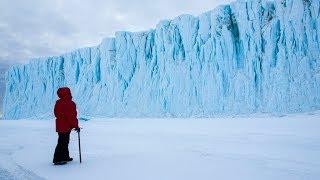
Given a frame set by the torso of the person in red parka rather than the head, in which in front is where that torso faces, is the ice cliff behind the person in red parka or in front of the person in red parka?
in front

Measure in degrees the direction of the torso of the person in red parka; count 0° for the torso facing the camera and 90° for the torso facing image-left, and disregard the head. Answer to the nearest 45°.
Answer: approximately 225°
